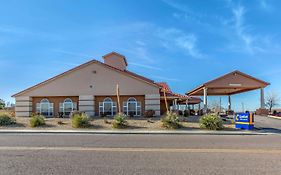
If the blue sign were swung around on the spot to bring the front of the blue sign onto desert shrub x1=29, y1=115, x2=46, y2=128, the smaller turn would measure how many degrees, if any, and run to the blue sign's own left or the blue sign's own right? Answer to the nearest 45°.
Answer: approximately 90° to the blue sign's own right

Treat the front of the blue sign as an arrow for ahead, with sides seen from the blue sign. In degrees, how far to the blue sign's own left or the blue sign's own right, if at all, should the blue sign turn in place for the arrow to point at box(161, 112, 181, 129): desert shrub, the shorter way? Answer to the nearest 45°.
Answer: approximately 90° to the blue sign's own right

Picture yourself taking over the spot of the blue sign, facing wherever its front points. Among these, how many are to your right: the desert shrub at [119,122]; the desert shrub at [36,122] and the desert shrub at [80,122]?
3

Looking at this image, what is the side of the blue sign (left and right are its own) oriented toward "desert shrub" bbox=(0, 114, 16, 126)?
right

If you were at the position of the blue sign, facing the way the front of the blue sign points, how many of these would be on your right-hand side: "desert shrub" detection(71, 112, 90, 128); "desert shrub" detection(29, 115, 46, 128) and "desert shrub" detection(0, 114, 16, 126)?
3

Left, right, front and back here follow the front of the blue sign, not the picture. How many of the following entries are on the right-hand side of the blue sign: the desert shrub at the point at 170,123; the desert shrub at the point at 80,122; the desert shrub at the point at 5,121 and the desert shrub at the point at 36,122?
4

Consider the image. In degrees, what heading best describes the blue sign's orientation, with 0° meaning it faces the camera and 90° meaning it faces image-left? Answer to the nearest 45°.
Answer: approximately 0°

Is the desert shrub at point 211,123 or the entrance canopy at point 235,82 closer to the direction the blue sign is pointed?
the desert shrub

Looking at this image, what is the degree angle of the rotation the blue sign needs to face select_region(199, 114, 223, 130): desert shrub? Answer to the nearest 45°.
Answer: approximately 90° to its right

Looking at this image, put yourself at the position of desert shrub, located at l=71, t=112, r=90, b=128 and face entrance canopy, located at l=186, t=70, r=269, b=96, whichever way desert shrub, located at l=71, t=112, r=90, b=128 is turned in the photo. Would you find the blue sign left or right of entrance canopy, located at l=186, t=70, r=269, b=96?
right

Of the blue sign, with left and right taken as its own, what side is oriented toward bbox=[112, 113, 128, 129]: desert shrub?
right

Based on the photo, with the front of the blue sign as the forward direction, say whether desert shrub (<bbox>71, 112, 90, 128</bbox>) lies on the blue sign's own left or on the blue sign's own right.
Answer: on the blue sign's own right

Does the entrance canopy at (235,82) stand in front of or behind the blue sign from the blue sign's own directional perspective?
behind
